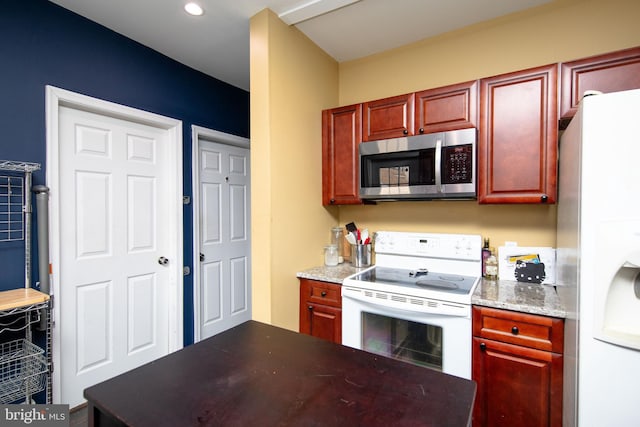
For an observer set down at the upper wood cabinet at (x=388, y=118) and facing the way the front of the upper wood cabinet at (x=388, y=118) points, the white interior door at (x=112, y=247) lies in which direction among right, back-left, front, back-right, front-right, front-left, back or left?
front-right

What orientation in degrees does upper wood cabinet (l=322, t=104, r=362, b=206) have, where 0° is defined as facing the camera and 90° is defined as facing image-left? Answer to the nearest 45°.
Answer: approximately 45°

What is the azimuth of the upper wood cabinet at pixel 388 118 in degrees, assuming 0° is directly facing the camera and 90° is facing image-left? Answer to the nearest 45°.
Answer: approximately 45°

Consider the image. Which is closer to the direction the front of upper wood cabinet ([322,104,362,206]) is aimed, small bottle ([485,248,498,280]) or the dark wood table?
the dark wood table

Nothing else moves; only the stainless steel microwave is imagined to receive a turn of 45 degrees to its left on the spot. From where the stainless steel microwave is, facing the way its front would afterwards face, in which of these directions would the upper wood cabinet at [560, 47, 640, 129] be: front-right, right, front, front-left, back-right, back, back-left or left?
left

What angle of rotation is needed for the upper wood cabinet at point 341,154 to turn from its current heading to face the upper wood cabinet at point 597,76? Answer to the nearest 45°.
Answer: approximately 90° to its left

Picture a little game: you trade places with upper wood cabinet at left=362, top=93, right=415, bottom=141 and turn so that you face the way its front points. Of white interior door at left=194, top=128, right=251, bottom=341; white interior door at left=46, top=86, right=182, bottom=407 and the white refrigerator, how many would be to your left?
1

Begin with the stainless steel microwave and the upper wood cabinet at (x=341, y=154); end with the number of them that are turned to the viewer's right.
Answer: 0
